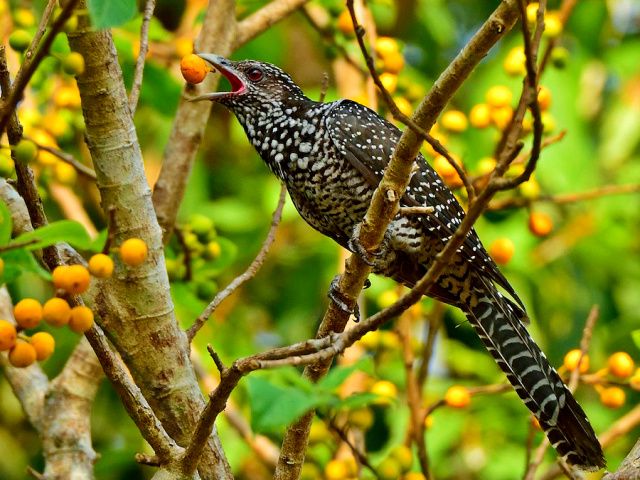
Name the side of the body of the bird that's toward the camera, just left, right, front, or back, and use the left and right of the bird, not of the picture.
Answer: left

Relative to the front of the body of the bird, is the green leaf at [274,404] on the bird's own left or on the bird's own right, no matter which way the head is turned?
on the bird's own left

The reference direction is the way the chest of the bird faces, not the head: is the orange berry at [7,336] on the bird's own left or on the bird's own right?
on the bird's own left

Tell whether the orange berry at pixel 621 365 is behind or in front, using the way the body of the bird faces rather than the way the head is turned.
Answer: behind
